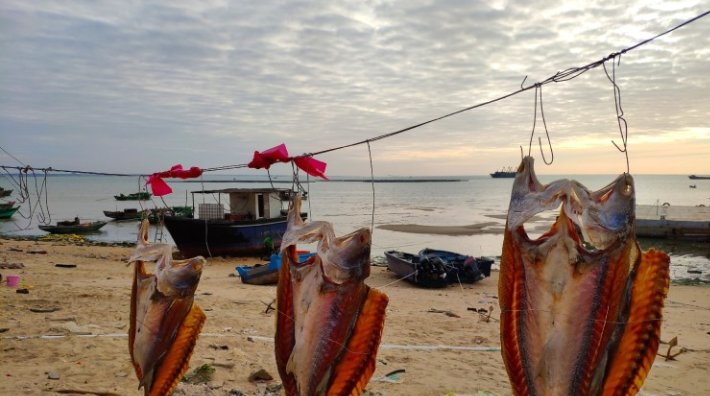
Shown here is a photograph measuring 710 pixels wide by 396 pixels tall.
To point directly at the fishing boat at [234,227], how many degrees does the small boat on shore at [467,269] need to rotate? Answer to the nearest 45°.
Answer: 0° — it already faces it

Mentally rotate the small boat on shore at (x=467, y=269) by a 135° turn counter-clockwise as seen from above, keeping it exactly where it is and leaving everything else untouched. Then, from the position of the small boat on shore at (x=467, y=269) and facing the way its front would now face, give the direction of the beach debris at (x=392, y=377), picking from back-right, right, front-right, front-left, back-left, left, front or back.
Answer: front-right

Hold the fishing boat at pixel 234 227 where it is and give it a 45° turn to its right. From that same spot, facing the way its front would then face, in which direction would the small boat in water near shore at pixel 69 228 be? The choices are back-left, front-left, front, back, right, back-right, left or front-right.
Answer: front

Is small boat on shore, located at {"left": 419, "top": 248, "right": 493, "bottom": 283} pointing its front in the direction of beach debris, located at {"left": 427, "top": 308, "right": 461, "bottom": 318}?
no

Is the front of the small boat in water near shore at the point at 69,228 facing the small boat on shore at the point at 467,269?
no

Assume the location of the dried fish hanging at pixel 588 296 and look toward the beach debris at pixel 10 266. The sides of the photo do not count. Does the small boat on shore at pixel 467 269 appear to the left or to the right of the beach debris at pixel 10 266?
right

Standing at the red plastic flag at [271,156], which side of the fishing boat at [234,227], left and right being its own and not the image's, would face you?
left

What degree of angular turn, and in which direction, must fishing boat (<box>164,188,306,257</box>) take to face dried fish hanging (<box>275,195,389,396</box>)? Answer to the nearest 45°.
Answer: approximately 90° to its left

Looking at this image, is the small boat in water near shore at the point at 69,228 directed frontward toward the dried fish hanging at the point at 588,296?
no

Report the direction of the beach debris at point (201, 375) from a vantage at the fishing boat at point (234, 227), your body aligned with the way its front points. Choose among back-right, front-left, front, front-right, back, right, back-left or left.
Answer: left

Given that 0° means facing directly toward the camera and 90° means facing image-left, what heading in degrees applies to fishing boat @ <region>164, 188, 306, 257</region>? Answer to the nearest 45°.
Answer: approximately 90°

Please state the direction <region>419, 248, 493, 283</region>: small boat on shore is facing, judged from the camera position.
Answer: facing to the left of the viewer
